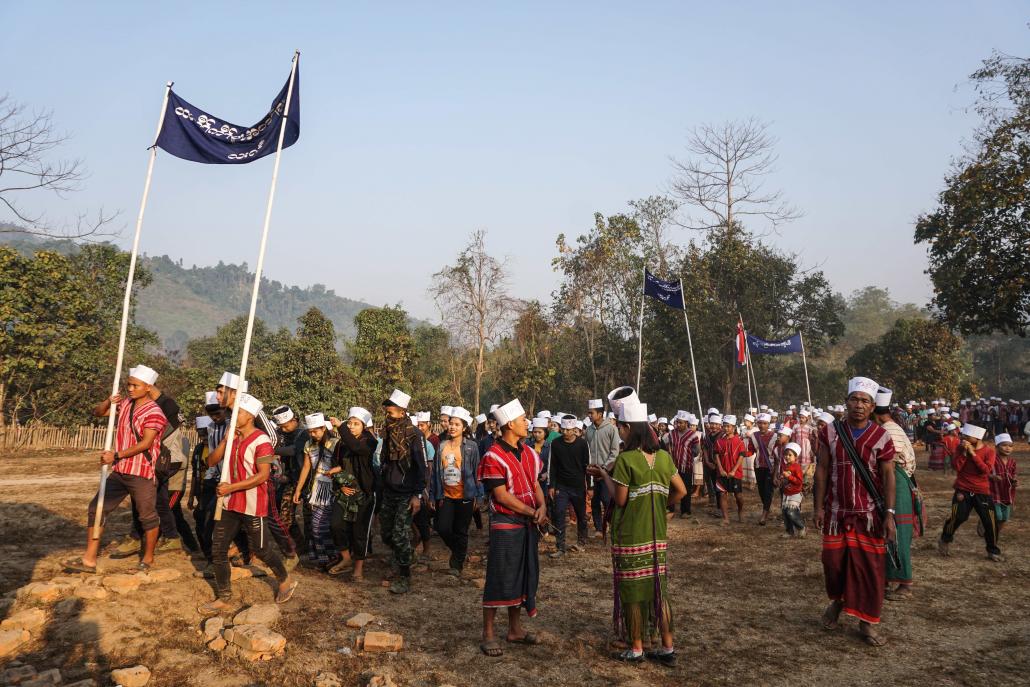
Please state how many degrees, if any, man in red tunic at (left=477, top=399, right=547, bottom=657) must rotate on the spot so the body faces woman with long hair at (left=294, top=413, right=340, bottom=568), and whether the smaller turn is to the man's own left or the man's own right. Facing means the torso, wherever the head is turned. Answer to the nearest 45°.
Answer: approximately 180°

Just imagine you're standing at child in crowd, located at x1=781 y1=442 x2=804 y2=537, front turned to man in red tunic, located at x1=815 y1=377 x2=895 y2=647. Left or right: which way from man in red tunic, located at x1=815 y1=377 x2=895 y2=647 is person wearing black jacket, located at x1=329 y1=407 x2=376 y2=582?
right

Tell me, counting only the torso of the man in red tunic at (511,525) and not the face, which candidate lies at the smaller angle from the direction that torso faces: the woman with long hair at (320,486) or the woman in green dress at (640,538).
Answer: the woman in green dress

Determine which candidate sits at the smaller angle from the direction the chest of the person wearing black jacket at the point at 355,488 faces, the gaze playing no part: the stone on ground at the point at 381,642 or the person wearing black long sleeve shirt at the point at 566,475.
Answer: the stone on ground

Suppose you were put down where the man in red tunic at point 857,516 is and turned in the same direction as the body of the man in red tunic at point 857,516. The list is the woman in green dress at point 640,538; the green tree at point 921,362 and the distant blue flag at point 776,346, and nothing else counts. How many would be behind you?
2

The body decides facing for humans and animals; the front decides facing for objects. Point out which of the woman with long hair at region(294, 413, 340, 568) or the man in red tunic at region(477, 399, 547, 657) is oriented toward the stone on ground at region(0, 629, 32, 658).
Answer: the woman with long hair

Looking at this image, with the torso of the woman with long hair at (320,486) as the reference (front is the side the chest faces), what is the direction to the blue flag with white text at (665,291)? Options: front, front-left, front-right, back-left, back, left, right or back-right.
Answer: back

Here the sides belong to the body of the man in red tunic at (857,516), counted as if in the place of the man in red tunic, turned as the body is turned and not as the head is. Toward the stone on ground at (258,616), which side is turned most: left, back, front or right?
right
